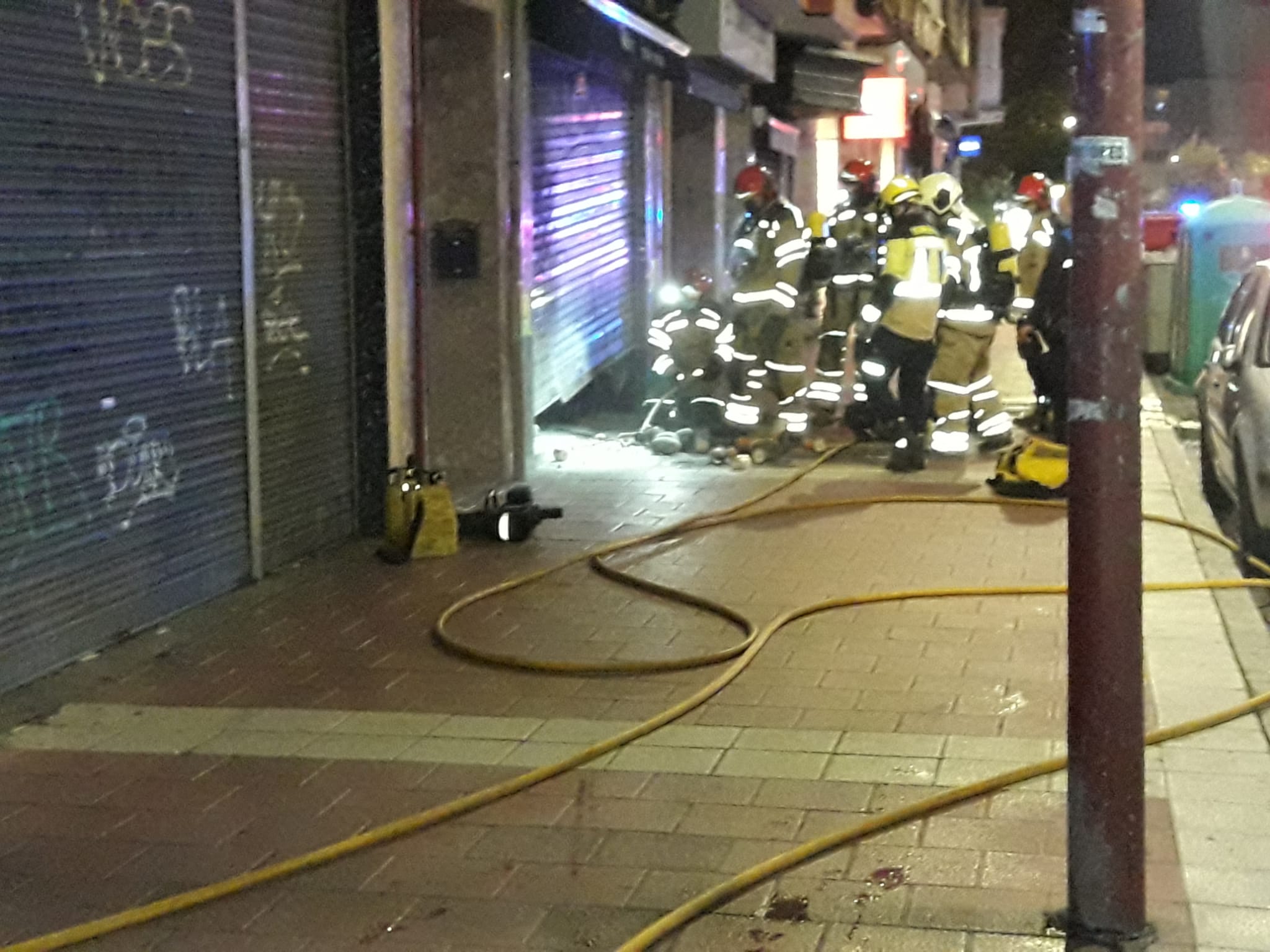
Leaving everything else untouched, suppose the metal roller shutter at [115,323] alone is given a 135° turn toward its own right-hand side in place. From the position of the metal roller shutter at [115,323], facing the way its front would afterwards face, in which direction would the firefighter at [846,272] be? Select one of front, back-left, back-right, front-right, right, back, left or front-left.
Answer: back-right

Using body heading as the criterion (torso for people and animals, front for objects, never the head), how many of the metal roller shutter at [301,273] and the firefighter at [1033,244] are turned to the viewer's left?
1

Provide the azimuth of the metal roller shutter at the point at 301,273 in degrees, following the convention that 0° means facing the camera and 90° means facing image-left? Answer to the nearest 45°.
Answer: approximately 315°

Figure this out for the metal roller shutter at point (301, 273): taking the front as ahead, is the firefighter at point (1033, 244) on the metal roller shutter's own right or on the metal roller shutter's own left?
on the metal roller shutter's own left

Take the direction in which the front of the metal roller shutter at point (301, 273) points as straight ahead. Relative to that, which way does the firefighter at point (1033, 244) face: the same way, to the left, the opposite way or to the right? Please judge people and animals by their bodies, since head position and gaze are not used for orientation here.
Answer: the opposite way

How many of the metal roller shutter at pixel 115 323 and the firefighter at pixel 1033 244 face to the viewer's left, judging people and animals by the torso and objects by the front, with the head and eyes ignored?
1

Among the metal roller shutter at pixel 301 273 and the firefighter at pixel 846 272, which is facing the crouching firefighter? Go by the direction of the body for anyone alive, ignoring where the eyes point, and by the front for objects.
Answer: the firefighter

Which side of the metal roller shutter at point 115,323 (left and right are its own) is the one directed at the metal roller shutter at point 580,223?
left

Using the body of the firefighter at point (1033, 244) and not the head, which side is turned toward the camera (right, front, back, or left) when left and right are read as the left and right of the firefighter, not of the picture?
left

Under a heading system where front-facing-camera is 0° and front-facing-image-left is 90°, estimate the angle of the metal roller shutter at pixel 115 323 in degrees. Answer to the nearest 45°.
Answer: approximately 315°

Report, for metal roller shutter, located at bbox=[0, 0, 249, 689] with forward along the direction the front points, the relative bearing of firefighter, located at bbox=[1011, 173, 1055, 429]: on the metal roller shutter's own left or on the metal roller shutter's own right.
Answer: on the metal roller shutter's own left
